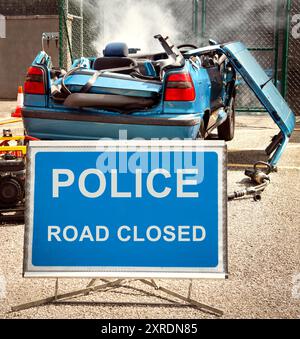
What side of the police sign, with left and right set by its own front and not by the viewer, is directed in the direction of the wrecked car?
back

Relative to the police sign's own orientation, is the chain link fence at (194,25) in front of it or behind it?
behind

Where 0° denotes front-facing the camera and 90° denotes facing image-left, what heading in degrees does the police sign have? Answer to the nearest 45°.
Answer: approximately 0°

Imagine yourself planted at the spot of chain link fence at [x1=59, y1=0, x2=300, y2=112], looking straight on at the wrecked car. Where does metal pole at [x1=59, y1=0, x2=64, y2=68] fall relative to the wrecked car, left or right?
right

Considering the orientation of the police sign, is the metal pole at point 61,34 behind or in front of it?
behind
